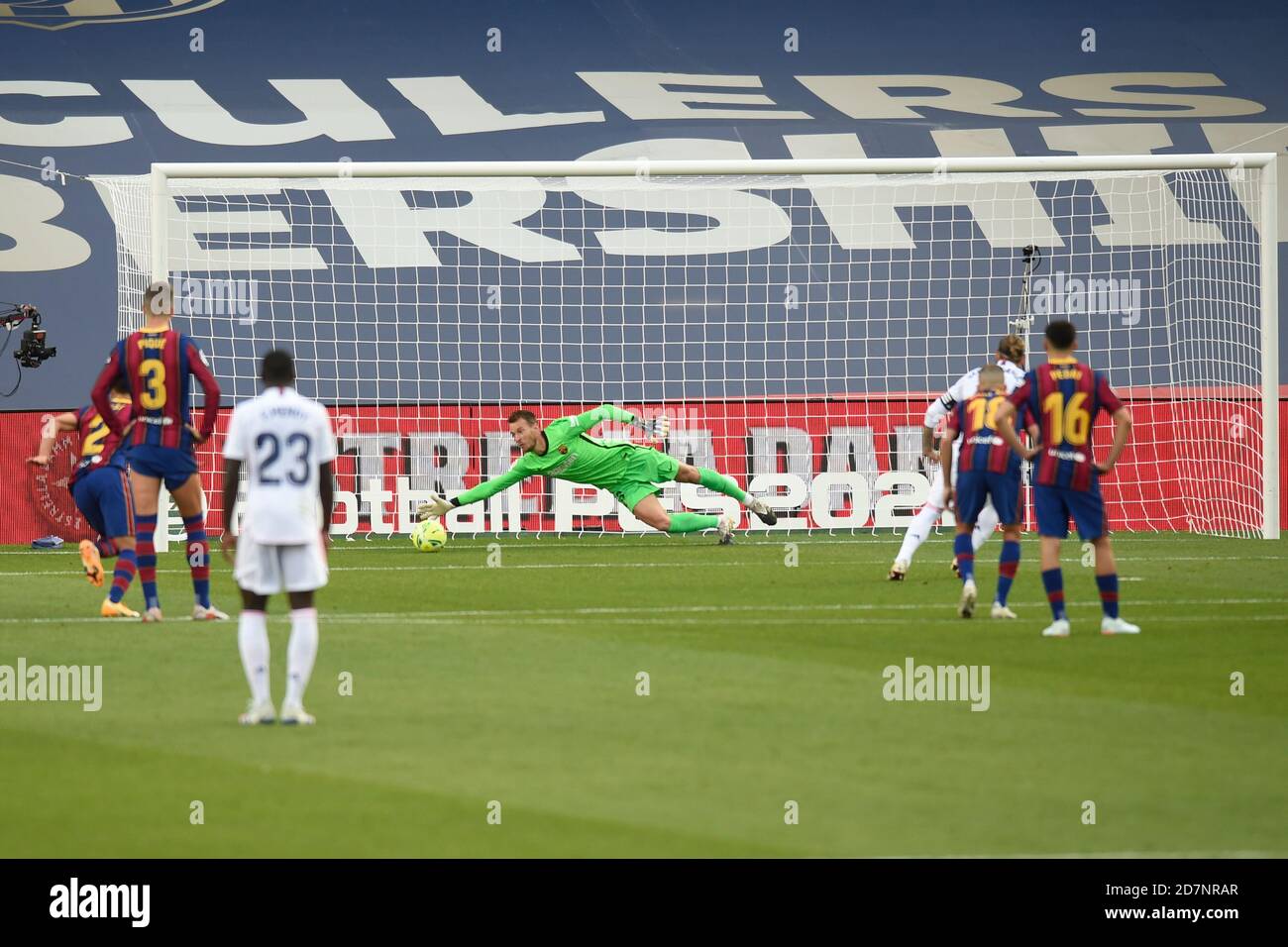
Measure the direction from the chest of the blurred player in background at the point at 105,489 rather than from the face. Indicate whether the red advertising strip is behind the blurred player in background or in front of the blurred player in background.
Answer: in front

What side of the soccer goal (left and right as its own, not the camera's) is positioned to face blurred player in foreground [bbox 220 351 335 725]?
front

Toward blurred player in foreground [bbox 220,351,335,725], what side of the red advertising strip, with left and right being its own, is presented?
front

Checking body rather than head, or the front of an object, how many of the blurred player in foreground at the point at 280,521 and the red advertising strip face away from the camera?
1

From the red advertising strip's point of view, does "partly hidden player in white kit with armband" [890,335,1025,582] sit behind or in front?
in front

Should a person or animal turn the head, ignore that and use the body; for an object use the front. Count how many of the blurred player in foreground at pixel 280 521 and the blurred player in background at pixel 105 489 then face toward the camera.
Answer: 0

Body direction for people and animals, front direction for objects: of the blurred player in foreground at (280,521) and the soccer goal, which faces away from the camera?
the blurred player in foreground

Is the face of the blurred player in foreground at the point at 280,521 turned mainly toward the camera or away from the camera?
away from the camera

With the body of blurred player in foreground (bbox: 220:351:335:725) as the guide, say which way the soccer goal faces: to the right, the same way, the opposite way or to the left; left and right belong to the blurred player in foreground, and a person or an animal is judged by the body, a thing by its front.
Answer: the opposite way

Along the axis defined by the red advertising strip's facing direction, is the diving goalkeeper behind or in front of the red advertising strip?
in front

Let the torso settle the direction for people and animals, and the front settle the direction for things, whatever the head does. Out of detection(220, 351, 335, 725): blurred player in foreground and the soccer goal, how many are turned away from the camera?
1

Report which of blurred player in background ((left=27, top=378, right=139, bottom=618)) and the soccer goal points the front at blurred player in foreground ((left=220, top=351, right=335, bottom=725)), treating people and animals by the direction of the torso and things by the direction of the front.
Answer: the soccer goal

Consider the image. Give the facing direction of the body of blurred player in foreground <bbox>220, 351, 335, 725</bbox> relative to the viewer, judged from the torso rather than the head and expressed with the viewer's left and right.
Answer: facing away from the viewer

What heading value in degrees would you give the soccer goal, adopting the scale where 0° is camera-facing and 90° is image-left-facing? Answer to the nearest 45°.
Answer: approximately 0°

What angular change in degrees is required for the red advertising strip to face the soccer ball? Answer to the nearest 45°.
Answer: approximately 45° to its right
